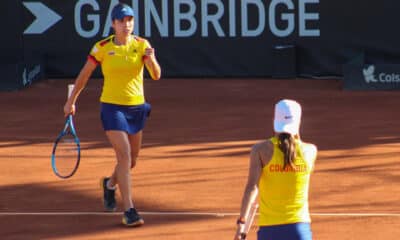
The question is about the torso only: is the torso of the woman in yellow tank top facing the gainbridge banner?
yes

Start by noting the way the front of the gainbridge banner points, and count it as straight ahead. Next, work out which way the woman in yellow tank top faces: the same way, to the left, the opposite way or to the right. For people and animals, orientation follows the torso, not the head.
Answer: the opposite way

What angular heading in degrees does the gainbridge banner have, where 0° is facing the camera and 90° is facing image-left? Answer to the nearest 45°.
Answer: approximately 0°

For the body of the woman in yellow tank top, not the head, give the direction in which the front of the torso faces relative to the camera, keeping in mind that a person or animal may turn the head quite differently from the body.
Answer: away from the camera

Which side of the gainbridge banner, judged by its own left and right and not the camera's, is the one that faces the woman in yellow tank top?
front

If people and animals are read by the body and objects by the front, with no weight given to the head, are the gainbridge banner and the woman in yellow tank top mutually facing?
yes

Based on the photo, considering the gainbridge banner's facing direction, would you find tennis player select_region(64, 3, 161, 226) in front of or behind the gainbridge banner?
in front

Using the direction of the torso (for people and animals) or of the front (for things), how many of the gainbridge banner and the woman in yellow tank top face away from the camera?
1
